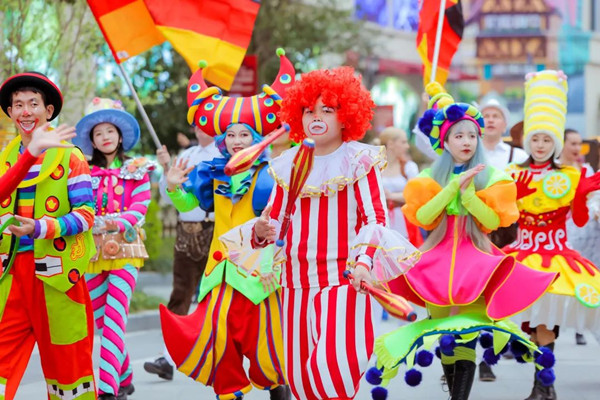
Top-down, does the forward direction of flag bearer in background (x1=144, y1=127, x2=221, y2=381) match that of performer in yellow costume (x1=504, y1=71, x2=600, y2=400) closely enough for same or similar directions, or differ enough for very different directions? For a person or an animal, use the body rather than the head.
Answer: same or similar directions

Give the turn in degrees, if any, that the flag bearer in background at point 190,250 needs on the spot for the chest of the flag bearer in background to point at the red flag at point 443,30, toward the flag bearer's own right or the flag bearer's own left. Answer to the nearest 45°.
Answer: approximately 135° to the flag bearer's own left

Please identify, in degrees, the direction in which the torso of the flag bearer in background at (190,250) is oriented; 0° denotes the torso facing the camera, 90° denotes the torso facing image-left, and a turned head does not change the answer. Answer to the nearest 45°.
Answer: approximately 45°

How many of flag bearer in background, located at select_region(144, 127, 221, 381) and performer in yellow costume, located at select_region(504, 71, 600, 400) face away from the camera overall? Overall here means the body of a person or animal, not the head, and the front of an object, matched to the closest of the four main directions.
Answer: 0

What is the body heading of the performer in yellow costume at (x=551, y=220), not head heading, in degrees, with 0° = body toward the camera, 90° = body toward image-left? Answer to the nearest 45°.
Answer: approximately 0°

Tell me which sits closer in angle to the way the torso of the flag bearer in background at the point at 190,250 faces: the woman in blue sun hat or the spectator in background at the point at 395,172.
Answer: the woman in blue sun hat

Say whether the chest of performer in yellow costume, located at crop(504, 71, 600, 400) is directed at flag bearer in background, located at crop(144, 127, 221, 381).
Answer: no

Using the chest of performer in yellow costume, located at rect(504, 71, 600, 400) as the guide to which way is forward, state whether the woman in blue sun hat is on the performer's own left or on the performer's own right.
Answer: on the performer's own right

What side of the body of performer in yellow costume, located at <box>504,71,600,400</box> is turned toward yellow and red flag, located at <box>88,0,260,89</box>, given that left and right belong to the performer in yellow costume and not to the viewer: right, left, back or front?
right

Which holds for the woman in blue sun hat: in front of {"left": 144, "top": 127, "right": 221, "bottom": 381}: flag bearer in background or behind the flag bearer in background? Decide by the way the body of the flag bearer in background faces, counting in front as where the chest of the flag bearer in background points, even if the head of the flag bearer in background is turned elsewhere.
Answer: in front

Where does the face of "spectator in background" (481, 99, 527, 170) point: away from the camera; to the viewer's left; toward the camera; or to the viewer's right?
toward the camera

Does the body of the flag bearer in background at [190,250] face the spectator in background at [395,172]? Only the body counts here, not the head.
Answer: no

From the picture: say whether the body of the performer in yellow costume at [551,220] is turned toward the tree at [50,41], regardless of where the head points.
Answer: no

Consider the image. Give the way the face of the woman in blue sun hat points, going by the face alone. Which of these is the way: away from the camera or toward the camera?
toward the camera
